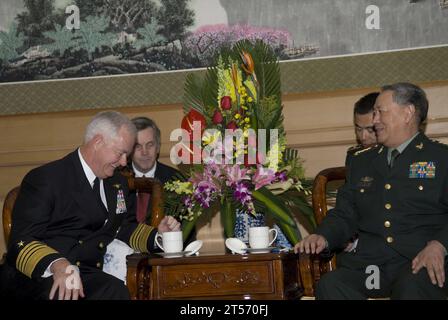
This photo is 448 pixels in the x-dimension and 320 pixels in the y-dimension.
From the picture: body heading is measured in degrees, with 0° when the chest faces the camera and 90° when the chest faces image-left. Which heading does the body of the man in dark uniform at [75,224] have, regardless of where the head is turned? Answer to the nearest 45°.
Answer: approximately 315°

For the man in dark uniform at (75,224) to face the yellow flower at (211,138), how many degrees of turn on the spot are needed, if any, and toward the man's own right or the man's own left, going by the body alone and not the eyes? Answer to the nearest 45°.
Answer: approximately 45° to the man's own left

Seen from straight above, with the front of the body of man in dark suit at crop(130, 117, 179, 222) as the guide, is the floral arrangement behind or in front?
in front

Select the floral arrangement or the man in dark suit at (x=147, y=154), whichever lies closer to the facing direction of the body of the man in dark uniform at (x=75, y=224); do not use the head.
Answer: the floral arrangement

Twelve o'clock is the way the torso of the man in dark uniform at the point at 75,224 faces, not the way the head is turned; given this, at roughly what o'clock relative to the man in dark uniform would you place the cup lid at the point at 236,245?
The cup lid is roughly at 11 o'clock from the man in dark uniform.

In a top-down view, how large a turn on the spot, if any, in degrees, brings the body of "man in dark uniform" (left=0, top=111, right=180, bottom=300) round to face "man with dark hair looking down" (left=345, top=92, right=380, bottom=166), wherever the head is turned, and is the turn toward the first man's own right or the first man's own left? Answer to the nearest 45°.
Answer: approximately 45° to the first man's own left

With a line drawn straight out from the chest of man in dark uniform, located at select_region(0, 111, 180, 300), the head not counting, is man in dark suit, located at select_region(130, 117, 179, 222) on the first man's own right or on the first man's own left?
on the first man's own left

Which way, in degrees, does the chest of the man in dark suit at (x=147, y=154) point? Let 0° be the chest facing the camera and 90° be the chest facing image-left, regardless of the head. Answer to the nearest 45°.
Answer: approximately 0°
